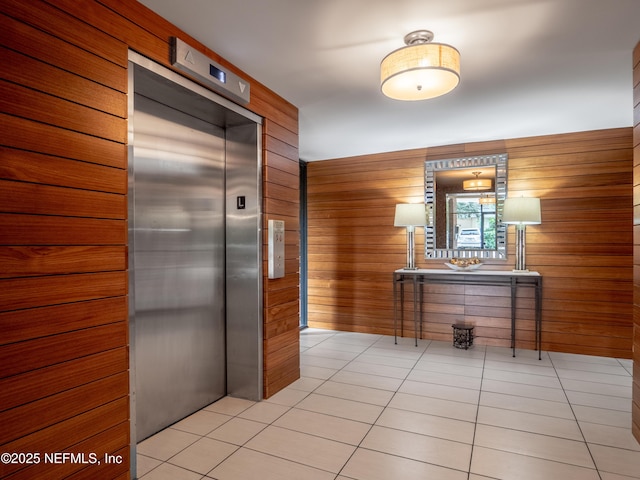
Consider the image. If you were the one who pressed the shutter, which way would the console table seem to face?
facing the viewer

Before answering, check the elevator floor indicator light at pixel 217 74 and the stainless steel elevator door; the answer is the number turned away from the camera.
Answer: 0

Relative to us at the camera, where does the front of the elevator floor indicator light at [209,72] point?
facing the viewer and to the right of the viewer

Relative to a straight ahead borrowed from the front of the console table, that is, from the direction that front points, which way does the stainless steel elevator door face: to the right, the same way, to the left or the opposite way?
to the left

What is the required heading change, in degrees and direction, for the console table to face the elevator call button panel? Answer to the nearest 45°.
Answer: approximately 45° to its right

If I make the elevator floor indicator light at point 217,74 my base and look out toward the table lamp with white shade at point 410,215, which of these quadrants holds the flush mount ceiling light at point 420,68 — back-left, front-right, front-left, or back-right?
front-right

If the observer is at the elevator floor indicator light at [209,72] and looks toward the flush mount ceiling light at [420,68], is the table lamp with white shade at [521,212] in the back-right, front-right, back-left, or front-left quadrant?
front-left

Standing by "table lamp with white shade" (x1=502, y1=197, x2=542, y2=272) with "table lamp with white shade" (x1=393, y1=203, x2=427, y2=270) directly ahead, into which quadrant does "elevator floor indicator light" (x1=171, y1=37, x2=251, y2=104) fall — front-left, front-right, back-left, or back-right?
front-left

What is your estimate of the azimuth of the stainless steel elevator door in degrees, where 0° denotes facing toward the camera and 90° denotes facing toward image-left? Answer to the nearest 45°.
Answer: approximately 315°

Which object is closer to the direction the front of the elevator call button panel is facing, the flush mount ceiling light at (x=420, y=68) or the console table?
the flush mount ceiling light

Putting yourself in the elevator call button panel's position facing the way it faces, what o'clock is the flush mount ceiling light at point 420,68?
The flush mount ceiling light is roughly at 12 o'clock from the elevator call button panel.

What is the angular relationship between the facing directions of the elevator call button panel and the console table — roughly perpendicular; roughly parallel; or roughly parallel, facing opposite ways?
roughly perpendicular

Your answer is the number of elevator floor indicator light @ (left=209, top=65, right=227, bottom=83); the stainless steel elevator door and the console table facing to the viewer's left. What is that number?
0

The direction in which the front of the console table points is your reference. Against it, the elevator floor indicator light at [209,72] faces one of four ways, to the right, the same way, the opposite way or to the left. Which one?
to the left

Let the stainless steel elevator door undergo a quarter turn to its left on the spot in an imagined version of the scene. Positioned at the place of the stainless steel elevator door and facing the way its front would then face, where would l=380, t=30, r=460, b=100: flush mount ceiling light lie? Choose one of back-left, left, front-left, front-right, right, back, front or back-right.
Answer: right
